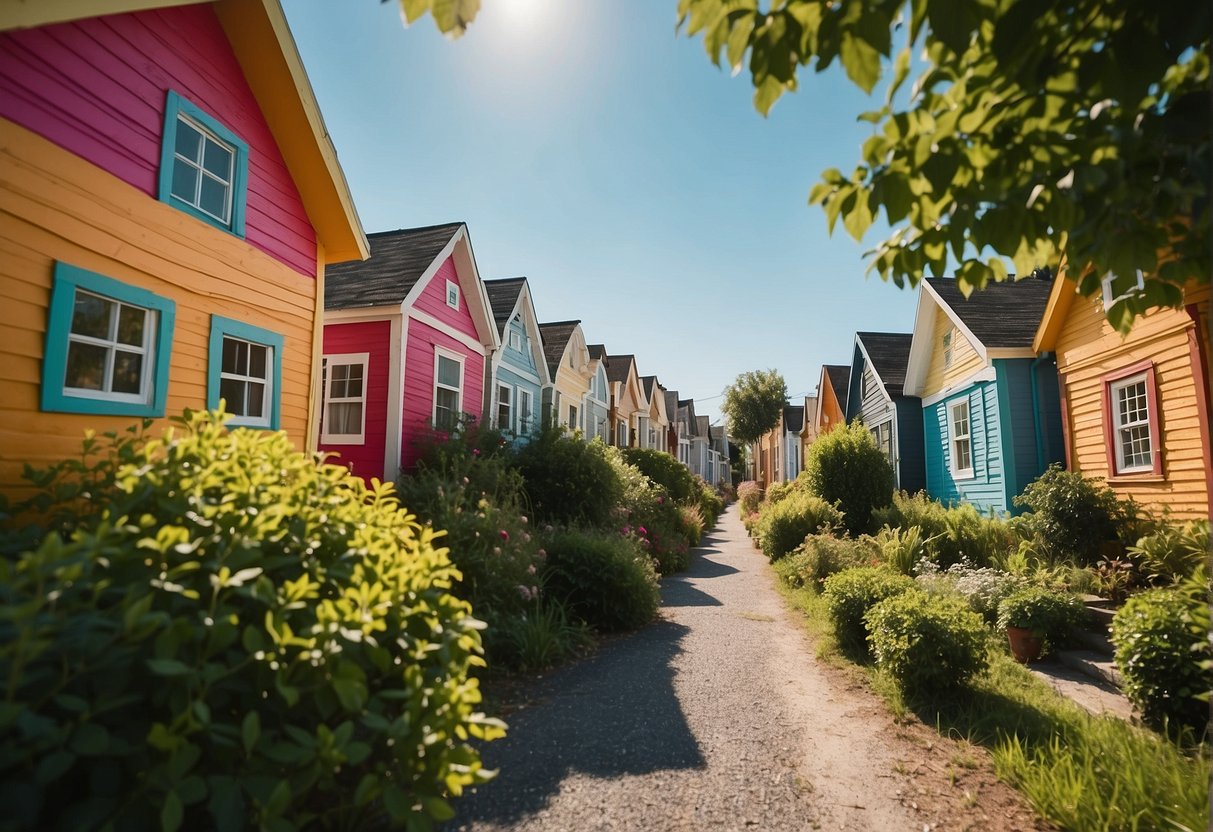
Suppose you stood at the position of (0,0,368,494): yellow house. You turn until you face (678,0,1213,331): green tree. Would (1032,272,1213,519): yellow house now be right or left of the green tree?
left

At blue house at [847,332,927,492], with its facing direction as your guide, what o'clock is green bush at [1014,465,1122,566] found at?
The green bush is roughly at 10 o'clock from the blue house.

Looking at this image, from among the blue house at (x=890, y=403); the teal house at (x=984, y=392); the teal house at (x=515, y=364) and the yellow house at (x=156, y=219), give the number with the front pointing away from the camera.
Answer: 0

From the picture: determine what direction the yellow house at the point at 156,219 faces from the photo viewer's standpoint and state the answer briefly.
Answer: facing the viewer and to the right of the viewer

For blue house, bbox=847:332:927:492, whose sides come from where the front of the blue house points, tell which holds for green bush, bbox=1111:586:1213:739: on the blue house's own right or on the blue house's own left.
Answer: on the blue house's own left

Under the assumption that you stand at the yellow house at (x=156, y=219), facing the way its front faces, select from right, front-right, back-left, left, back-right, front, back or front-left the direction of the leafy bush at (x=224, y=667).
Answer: front-right

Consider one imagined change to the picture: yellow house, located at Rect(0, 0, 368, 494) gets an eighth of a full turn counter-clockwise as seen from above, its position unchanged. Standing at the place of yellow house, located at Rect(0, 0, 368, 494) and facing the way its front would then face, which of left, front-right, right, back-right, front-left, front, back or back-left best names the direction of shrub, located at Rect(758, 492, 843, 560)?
front

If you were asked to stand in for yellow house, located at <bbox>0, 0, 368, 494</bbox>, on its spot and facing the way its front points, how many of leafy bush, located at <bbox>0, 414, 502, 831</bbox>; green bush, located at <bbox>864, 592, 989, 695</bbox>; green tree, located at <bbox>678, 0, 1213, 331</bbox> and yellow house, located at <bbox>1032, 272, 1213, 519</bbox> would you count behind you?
0

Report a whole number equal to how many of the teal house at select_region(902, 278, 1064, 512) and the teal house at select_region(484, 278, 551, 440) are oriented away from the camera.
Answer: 0

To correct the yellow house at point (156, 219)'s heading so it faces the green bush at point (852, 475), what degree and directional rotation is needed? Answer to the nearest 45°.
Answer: approximately 45° to its left

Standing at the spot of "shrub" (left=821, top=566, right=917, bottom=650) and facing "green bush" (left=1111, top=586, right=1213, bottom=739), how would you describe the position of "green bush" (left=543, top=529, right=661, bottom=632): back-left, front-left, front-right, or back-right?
back-right

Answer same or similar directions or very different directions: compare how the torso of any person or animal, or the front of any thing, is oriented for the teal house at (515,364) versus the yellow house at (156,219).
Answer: same or similar directions

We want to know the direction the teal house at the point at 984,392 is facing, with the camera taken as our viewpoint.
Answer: facing the viewer and to the left of the viewer

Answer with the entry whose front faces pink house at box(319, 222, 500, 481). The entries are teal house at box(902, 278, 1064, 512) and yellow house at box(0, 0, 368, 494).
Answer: the teal house

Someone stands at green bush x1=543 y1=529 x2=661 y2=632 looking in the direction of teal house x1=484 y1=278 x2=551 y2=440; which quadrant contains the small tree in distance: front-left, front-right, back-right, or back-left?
front-right

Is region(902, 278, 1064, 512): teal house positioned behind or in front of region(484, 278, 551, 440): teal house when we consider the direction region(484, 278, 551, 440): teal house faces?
in front

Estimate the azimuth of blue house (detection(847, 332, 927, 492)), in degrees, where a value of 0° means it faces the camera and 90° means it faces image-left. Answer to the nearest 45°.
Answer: approximately 45°

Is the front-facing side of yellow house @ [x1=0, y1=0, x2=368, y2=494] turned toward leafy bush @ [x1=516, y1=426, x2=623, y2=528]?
no

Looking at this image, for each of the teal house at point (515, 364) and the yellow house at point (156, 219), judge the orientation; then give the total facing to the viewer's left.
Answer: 0

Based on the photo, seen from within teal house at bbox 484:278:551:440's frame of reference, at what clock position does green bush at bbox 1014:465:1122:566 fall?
The green bush is roughly at 12 o'clock from the teal house.

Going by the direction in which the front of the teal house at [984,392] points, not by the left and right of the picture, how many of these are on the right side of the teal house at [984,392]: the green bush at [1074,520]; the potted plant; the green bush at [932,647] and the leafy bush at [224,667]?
0

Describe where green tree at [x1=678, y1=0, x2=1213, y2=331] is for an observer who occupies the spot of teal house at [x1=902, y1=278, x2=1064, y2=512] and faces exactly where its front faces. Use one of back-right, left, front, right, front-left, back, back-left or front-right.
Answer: front-left
